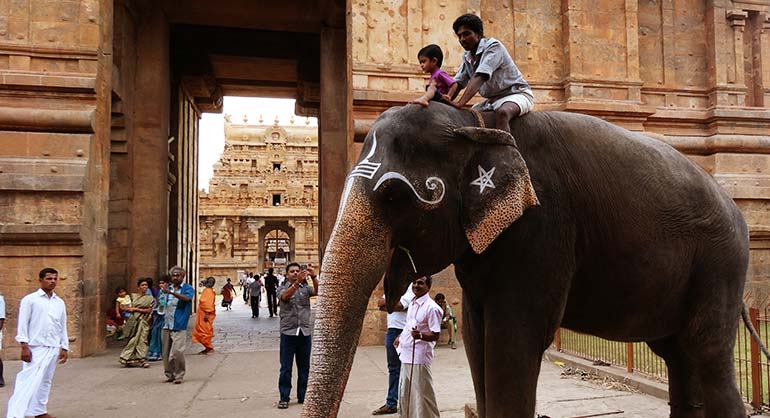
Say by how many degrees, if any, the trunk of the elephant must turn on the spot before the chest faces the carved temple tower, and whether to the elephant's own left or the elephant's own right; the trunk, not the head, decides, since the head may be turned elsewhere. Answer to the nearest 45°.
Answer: approximately 90° to the elephant's own right

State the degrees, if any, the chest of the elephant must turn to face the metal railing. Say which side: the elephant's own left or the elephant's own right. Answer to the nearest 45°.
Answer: approximately 135° to the elephant's own right

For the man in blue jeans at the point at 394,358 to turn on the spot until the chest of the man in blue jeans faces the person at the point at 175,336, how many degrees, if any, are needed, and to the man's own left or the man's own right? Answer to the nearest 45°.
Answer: approximately 45° to the man's own right

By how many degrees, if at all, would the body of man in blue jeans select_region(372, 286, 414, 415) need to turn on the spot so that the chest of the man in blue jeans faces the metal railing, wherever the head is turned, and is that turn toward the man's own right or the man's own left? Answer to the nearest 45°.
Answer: approximately 180°

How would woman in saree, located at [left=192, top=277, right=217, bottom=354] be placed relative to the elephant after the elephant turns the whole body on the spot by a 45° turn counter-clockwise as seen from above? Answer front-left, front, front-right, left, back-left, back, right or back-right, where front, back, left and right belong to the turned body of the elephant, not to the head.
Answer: back-right

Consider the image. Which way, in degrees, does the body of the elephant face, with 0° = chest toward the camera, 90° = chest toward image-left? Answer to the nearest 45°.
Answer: approximately 45°

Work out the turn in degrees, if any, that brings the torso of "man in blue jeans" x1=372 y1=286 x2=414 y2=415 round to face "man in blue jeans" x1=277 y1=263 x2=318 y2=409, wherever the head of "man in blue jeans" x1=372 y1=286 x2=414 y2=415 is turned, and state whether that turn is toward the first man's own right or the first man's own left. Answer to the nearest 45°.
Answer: approximately 45° to the first man's own right

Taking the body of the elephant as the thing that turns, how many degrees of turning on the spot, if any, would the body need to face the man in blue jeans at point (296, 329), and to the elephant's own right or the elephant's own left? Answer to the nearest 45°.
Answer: approximately 90° to the elephant's own right
